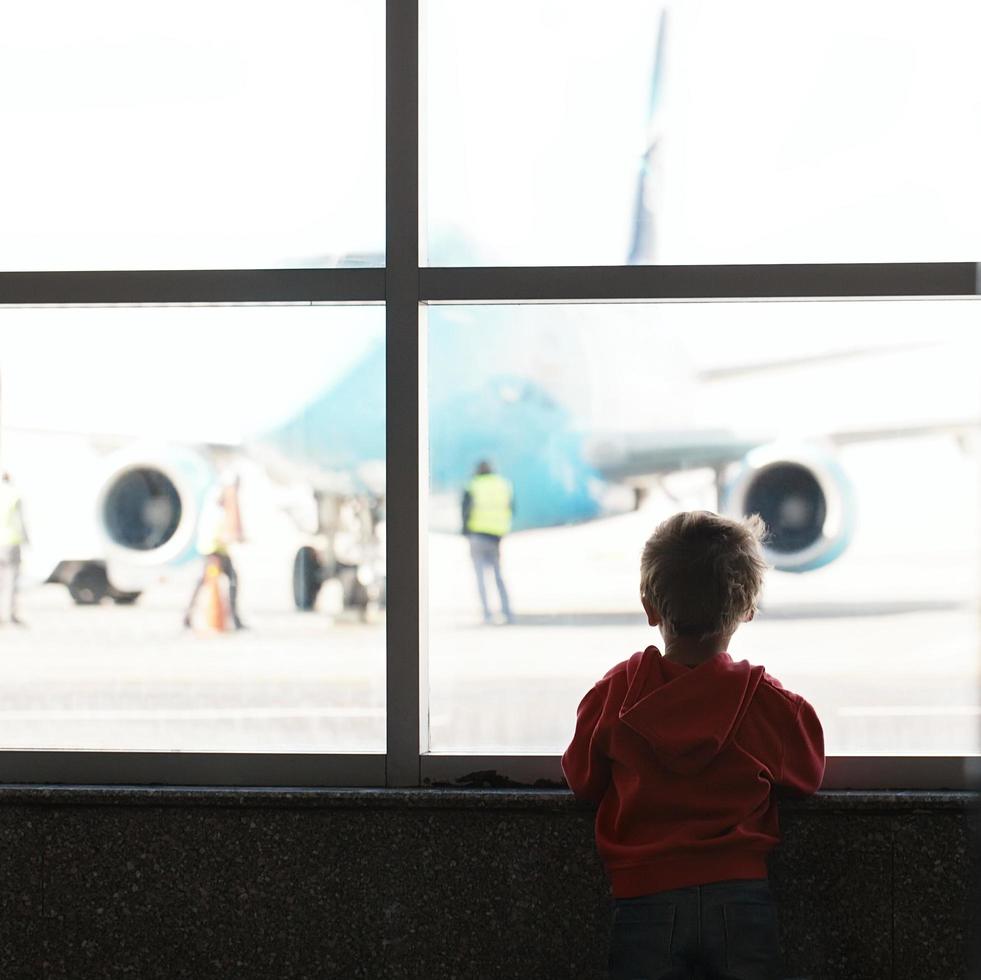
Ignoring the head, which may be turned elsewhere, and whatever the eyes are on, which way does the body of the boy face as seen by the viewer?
away from the camera

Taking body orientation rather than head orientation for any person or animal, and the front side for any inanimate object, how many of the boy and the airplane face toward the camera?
1

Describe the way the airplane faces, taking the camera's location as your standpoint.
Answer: facing the viewer

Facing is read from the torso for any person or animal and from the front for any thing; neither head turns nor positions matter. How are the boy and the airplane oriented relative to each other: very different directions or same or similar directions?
very different directions

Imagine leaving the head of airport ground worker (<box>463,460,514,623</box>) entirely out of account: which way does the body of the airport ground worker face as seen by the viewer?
away from the camera

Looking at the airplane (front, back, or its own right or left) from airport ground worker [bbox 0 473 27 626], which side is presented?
right

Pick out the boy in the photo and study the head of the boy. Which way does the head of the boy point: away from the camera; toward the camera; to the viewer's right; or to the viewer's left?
away from the camera
